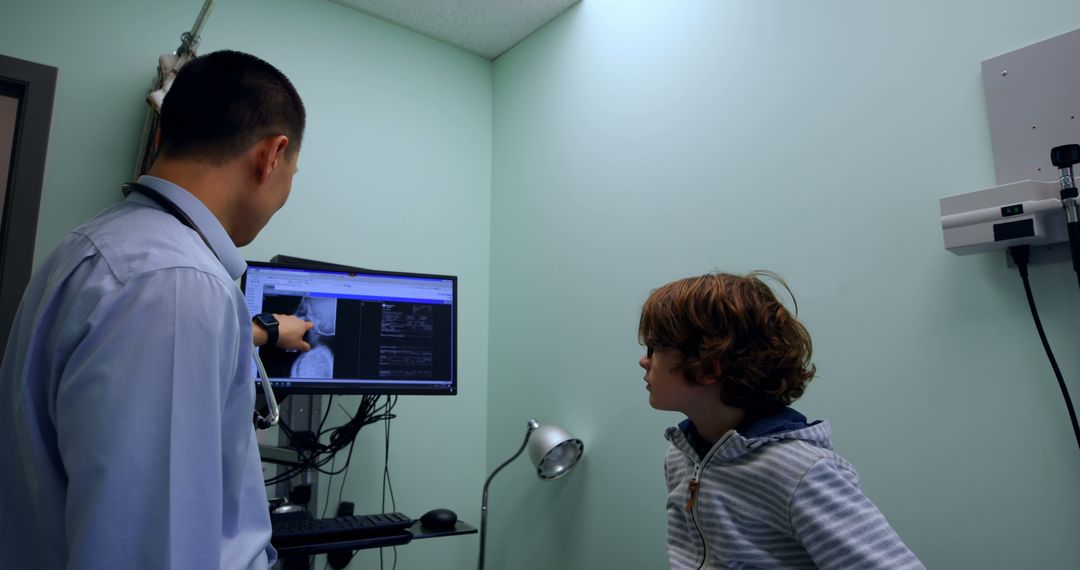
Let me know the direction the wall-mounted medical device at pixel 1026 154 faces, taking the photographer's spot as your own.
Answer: facing the viewer and to the left of the viewer

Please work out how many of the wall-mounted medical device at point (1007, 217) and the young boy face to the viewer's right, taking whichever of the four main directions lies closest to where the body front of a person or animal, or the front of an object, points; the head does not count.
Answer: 0

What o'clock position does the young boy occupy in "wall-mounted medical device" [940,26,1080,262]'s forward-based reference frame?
The young boy is roughly at 12 o'clock from the wall-mounted medical device.

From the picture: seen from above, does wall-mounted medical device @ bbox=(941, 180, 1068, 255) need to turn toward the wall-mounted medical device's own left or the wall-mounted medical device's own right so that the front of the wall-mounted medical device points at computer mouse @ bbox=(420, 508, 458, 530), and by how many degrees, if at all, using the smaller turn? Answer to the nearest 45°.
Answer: approximately 45° to the wall-mounted medical device's own right

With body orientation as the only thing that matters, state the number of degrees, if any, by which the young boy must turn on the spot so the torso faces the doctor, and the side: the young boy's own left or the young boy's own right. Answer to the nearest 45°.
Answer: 0° — they already face them

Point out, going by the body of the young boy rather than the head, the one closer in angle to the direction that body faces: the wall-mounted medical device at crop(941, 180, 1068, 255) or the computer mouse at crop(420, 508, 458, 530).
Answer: the computer mouse

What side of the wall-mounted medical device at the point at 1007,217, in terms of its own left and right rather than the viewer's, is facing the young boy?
front

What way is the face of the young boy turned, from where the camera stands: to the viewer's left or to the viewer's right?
to the viewer's left

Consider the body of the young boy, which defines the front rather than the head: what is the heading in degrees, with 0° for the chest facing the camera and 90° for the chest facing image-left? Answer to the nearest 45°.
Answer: approximately 45°
